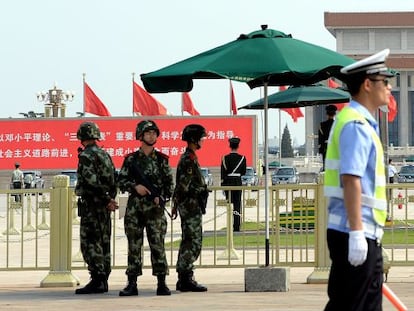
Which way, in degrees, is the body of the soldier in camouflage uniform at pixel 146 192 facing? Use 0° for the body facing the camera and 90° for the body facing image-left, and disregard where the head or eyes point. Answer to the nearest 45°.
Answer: approximately 0°

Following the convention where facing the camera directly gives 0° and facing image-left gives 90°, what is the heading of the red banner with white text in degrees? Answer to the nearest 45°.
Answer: approximately 0°
